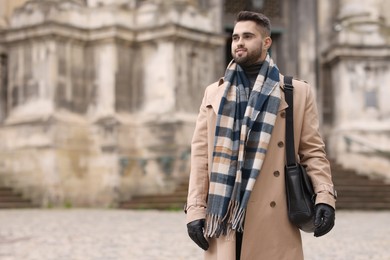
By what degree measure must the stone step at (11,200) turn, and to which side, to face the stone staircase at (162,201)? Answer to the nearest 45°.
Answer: approximately 90° to its left

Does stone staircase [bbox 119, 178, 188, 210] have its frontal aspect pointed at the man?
yes

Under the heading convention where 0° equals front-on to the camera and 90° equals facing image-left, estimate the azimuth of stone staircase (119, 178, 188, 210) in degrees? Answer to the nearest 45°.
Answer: approximately 0°

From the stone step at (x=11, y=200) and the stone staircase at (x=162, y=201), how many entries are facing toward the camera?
2

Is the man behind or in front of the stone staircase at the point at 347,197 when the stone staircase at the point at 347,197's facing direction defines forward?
in front

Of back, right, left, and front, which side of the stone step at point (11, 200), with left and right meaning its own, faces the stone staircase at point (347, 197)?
left

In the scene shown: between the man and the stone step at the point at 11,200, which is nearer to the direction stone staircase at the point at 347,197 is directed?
the man

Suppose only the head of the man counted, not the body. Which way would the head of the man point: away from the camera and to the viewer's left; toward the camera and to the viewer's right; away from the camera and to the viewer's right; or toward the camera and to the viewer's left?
toward the camera and to the viewer's left

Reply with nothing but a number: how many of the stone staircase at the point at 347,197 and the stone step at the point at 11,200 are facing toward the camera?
2

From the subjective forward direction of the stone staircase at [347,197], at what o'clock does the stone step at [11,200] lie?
The stone step is roughly at 3 o'clock from the stone staircase.

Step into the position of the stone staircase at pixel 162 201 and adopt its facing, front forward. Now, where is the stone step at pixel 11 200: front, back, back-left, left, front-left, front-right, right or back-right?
right
